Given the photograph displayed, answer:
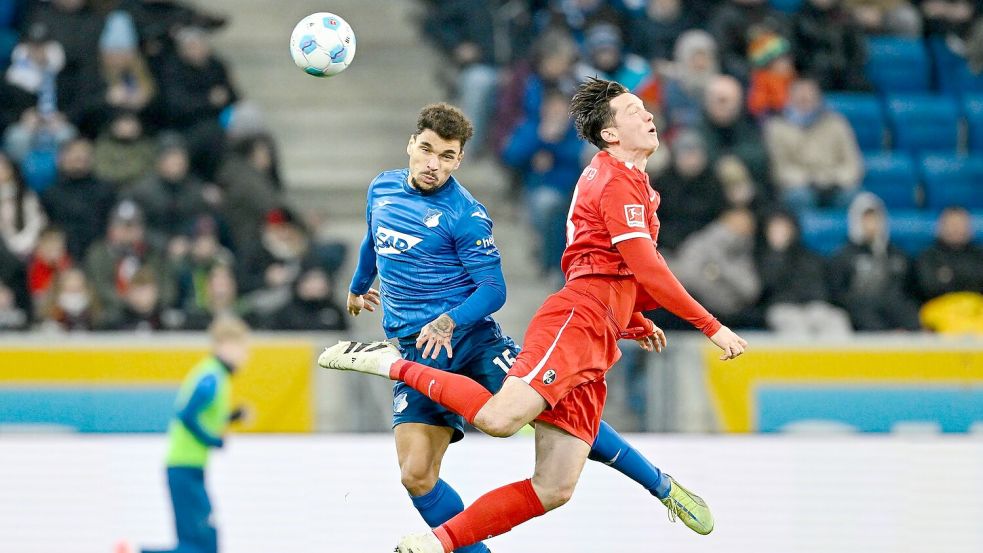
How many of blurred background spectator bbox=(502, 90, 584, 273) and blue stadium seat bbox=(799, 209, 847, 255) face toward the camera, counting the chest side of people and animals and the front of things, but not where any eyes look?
2

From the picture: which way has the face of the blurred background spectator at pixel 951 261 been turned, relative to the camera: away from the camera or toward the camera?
toward the camera

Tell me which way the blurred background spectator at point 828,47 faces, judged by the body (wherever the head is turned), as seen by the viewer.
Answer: toward the camera

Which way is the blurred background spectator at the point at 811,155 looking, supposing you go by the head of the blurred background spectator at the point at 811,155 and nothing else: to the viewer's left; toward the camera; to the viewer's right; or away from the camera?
toward the camera

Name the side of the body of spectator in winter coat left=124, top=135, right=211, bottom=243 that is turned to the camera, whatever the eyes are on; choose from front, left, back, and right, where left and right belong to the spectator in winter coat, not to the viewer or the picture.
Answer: front

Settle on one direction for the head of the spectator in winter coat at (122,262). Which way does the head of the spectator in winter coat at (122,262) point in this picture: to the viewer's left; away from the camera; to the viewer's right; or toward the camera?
toward the camera

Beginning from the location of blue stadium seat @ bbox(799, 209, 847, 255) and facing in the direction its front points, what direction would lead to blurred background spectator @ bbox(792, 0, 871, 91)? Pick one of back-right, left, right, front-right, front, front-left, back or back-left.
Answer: back

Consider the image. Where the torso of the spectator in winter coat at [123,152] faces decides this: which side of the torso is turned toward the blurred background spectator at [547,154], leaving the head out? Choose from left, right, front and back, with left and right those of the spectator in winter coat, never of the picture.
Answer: left

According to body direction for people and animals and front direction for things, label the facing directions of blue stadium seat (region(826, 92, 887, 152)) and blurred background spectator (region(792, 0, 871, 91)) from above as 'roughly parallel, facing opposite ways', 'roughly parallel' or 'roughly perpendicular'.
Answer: roughly parallel

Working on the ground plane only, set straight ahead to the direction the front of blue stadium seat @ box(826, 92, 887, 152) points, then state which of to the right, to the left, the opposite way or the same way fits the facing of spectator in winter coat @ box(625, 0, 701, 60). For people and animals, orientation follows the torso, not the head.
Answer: the same way

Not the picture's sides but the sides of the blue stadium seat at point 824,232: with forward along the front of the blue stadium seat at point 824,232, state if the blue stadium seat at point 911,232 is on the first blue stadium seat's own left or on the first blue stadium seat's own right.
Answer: on the first blue stadium seat's own left

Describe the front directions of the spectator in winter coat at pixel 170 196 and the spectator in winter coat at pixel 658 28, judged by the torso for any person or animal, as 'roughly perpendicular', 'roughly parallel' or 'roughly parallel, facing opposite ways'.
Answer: roughly parallel

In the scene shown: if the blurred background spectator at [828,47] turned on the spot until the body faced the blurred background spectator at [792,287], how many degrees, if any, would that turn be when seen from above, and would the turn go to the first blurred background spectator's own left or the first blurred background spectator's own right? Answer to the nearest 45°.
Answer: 0° — they already face them

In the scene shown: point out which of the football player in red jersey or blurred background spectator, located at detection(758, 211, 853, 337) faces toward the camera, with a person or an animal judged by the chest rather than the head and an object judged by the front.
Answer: the blurred background spectator

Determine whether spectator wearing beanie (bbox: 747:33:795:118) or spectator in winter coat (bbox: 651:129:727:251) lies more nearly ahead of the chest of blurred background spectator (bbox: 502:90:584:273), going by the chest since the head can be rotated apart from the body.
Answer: the spectator in winter coat

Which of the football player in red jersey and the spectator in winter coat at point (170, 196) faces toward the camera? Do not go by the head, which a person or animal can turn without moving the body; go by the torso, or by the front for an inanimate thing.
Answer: the spectator in winter coat

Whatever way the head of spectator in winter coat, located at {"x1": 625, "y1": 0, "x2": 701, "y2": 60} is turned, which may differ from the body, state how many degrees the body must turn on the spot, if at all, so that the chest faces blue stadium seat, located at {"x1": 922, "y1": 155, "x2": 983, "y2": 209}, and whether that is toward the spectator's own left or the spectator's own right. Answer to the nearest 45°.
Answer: approximately 90° to the spectator's own left

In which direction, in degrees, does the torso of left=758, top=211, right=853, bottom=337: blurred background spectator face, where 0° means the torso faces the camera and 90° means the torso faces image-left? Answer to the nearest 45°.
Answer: approximately 0°

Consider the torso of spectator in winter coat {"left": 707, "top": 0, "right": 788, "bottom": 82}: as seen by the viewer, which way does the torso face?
toward the camera

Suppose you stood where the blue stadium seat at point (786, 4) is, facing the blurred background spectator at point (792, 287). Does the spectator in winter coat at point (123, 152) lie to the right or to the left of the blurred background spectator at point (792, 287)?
right
